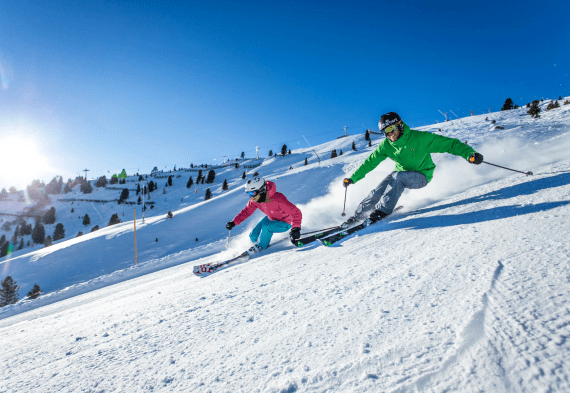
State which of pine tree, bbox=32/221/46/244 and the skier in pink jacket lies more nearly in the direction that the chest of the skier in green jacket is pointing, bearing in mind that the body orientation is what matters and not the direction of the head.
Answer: the skier in pink jacket

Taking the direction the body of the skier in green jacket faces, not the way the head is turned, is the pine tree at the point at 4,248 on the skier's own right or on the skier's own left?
on the skier's own right

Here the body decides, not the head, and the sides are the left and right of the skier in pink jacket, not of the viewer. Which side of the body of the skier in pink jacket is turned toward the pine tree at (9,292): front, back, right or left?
right

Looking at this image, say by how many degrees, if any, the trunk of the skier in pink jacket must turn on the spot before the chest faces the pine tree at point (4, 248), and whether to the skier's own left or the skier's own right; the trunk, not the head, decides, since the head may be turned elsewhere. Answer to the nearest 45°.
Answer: approximately 90° to the skier's own right

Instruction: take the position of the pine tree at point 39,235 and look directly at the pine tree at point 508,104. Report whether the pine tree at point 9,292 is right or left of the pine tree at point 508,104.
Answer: right

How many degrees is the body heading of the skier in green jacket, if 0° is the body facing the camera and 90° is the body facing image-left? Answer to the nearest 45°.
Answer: approximately 45°

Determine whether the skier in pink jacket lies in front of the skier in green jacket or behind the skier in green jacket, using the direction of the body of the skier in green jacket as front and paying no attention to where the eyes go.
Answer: in front

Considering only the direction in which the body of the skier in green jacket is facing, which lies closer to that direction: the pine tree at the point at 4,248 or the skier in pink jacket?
the skier in pink jacket

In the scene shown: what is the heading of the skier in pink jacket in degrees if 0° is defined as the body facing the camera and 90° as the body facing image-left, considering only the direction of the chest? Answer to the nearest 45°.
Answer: approximately 45°

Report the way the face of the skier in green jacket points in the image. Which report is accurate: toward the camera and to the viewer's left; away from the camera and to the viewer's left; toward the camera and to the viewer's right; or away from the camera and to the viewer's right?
toward the camera and to the viewer's left

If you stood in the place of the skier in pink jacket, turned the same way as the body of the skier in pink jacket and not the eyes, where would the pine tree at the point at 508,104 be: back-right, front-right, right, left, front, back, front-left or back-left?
back

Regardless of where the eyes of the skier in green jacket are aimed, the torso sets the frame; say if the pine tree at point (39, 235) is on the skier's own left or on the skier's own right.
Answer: on the skier's own right

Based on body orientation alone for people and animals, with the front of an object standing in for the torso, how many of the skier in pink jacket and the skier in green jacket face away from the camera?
0
